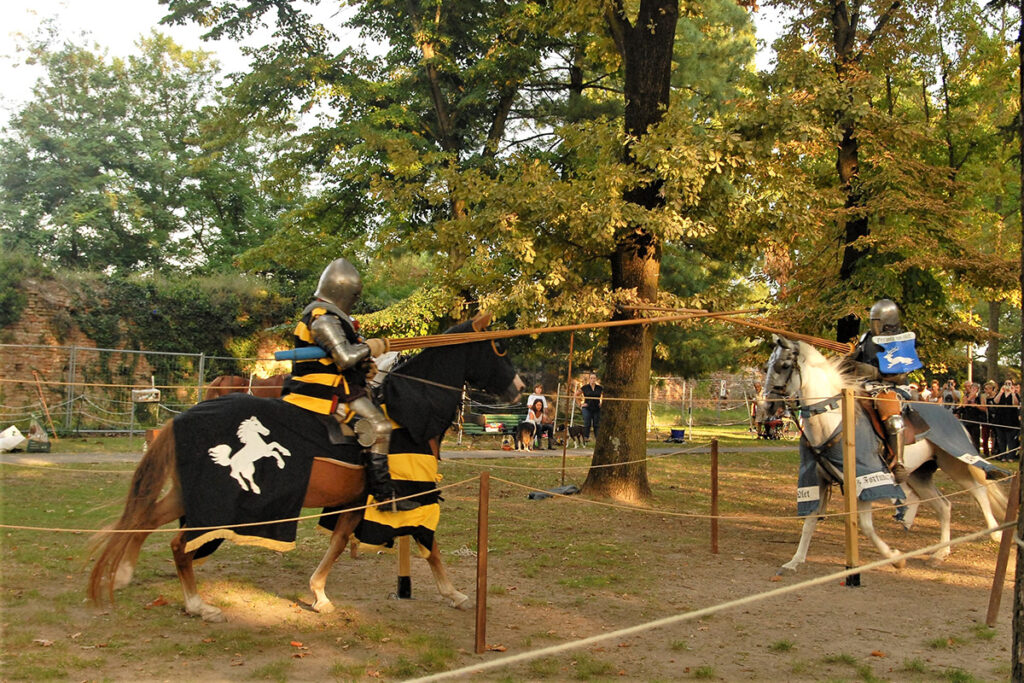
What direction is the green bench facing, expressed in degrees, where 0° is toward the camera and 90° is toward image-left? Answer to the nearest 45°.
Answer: approximately 0°

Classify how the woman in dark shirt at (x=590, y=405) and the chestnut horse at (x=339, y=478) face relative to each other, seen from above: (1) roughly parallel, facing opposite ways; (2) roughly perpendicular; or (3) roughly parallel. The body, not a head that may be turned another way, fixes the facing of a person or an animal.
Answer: roughly perpendicular

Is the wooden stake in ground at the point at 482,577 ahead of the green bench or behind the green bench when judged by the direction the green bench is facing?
ahead

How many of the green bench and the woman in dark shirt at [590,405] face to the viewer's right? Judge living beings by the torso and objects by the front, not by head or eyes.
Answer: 0

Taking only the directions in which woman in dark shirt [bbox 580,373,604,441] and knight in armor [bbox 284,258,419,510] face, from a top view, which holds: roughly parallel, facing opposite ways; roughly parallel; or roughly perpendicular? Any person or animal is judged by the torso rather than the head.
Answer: roughly perpendicular

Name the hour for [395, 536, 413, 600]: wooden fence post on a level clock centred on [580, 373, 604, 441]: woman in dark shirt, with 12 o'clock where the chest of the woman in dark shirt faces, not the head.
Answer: The wooden fence post is roughly at 12 o'clock from the woman in dark shirt.

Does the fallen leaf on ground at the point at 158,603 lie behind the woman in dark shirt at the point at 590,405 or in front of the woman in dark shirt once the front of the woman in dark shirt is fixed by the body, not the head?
in front

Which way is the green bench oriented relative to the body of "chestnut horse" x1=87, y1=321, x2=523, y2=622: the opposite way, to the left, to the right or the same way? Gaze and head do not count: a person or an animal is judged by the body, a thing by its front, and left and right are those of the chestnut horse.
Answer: to the right

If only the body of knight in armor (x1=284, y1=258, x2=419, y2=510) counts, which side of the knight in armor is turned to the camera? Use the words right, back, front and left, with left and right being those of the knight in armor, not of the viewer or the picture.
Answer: right

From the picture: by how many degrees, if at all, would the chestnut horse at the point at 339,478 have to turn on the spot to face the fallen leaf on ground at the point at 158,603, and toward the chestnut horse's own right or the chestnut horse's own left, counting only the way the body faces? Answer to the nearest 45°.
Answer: approximately 180°
